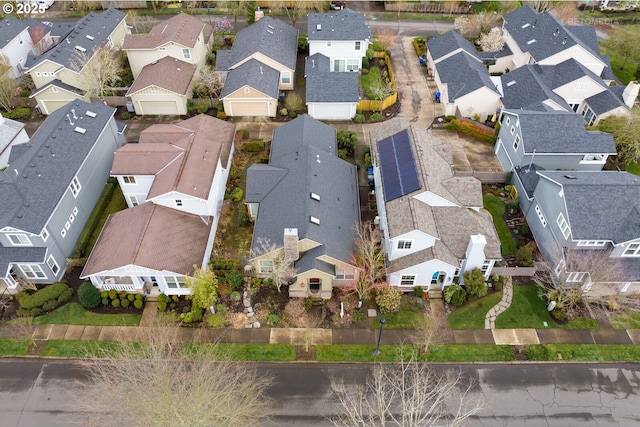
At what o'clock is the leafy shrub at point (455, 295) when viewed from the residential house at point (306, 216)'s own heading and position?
The leafy shrub is roughly at 10 o'clock from the residential house.

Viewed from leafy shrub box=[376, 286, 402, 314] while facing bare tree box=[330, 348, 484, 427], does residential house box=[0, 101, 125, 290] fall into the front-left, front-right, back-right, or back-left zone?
back-right

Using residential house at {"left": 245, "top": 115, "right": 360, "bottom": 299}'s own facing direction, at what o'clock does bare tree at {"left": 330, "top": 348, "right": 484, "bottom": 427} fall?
The bare tree is roughly at 11 o'clock from the residential house.

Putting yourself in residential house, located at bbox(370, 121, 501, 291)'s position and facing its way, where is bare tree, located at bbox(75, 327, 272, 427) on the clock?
The bare tree is roughly at 1 o'clock from the residential house.

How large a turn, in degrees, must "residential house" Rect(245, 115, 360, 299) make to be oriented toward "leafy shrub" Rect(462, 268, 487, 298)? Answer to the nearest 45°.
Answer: approximately 90° to its left

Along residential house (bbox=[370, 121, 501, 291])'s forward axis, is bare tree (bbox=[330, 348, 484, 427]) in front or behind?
in front

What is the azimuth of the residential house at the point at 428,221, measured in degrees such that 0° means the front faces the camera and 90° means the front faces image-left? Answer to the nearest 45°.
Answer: approximately 0°

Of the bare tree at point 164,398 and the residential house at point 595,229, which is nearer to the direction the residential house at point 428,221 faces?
the bare tree

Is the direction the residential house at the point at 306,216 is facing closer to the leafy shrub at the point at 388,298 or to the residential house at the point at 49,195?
the leafy shrub

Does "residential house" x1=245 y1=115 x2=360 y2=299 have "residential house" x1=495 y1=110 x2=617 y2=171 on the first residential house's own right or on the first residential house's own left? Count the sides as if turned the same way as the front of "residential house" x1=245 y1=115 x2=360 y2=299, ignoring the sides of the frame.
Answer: on the first residential house's own left

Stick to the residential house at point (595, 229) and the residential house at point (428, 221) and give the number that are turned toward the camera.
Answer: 2

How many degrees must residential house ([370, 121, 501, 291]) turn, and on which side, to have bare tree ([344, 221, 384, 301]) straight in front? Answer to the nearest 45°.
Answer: approximately 45° to its right
